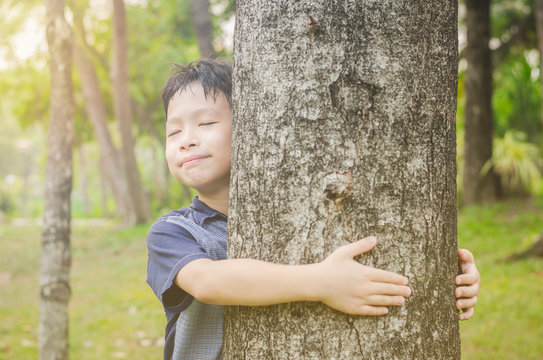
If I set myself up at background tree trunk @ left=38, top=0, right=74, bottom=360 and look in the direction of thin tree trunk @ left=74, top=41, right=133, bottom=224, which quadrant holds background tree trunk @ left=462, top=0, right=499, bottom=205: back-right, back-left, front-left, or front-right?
front-right

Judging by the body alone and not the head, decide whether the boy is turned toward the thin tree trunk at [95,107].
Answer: no

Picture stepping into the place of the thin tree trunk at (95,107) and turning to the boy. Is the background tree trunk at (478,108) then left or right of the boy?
left

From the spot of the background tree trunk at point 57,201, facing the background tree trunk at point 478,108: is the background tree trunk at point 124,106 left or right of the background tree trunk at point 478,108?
left

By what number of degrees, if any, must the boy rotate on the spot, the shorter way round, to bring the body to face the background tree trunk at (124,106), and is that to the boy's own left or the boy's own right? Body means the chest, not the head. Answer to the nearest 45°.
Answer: approximately 135° to the boy's own left

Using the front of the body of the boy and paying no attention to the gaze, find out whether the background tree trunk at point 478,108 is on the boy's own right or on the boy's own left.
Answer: on the boy's own left

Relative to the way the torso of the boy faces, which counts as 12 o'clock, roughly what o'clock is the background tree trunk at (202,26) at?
The background tree trunk is roughly at 7 o'clock from the boy.

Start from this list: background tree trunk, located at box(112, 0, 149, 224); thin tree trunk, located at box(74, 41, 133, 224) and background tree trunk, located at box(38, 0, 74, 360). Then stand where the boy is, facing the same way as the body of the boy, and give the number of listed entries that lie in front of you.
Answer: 0

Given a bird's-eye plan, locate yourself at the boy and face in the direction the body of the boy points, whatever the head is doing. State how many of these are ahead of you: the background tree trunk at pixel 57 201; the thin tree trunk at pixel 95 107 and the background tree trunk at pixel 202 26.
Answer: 0

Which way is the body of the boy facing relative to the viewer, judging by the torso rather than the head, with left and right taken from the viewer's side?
facing the viewer and to the right of the viewer

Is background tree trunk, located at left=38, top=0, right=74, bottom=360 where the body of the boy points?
no

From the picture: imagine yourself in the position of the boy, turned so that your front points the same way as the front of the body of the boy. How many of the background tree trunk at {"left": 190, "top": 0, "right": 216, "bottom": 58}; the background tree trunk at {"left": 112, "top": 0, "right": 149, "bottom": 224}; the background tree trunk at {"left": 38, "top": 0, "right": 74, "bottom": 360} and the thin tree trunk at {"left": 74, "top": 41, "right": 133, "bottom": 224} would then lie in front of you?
0

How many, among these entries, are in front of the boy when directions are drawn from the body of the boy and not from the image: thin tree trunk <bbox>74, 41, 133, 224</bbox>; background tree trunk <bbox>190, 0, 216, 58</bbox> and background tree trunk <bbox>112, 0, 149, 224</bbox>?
0
